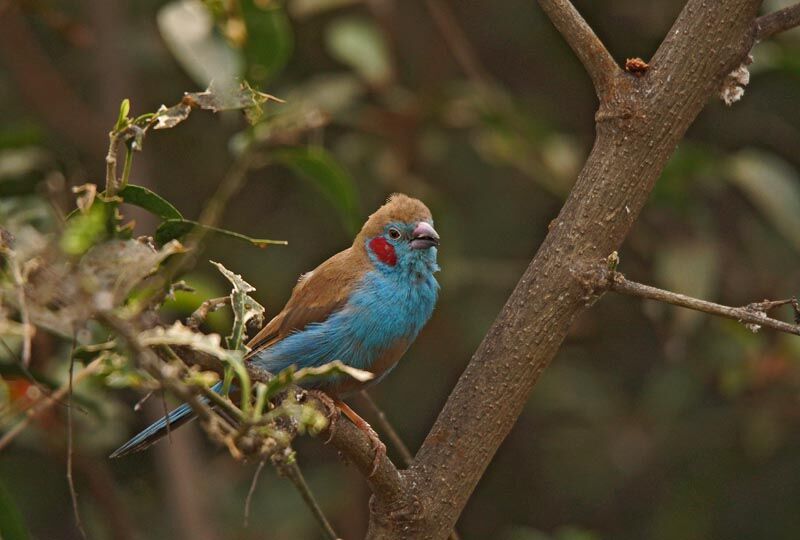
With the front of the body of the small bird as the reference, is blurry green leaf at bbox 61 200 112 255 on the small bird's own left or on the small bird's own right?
on the small bird's own right

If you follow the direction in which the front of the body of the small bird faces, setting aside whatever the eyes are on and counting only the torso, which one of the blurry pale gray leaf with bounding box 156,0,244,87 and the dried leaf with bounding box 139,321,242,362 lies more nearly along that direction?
the dried leaf

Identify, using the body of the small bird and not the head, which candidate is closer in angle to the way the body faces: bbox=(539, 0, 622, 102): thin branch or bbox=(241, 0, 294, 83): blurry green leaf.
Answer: the thin branch

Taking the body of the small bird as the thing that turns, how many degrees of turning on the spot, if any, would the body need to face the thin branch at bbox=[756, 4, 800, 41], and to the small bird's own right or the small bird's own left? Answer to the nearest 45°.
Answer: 0° — it already faces it

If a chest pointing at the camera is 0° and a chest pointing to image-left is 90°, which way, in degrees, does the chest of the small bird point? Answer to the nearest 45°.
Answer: approximately 315°

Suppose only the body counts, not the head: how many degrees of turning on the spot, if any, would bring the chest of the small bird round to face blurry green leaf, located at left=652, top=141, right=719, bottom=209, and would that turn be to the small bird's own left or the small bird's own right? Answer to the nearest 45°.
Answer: approximately 90° to the small bird's own left

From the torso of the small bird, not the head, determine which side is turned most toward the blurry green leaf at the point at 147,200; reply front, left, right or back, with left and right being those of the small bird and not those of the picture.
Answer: right

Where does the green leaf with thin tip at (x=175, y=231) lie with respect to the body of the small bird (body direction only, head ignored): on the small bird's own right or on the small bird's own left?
on the small bird's own right

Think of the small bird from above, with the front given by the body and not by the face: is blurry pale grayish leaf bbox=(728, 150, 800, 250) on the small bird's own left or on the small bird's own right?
on the small bird's own left
